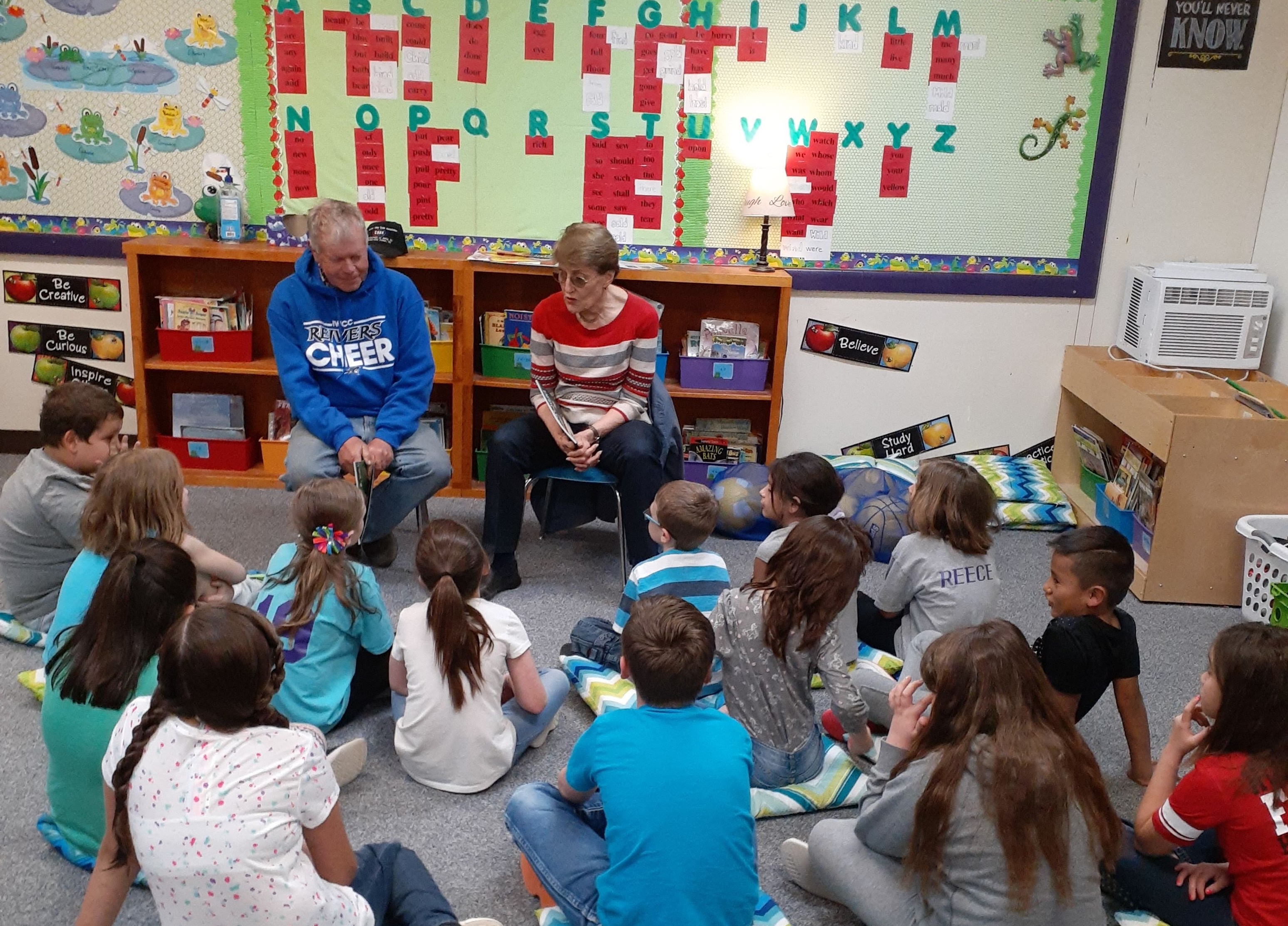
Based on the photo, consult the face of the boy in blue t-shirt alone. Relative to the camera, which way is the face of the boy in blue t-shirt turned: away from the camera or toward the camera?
away from the camera

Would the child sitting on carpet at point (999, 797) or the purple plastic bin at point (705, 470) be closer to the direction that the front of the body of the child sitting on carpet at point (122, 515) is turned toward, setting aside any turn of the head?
the purple plastic bin

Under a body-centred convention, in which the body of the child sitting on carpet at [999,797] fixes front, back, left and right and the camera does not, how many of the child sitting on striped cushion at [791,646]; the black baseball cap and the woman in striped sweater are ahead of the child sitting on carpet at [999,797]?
3

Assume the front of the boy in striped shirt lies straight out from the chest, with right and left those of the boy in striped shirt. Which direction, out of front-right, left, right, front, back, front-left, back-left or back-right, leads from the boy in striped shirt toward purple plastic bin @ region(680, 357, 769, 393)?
front-right

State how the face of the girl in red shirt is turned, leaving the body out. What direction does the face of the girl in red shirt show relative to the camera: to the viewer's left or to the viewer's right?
to the viewer's left

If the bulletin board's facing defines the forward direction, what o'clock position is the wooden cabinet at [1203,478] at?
The wooden cabinet is roughly at 10 o'clock from the bulletin board.

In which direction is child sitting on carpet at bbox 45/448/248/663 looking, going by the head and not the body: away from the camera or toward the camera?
away from the camera

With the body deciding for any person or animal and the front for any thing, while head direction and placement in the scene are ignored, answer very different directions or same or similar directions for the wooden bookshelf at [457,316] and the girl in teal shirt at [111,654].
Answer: very different directions

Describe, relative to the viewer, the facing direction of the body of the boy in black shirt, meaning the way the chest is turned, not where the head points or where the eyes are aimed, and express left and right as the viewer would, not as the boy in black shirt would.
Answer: facing away from the viewer and to the left of the viewer

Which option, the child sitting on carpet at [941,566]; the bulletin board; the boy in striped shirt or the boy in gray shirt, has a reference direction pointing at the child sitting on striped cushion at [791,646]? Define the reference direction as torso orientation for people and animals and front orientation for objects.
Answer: the bulletin board

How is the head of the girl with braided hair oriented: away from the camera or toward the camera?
away from the camera

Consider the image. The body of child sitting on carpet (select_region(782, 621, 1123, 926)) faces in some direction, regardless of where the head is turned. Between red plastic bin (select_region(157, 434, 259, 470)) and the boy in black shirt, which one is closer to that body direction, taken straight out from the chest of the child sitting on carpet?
the red plastic bin
